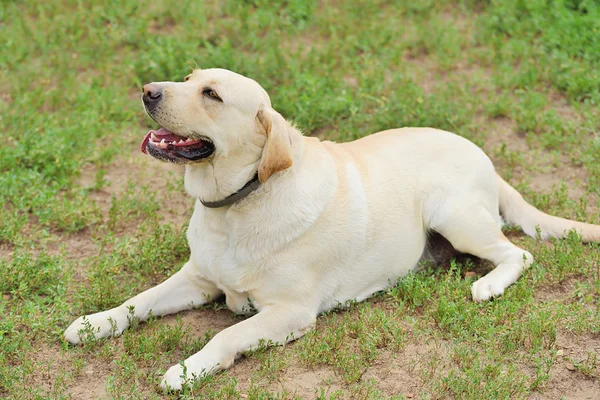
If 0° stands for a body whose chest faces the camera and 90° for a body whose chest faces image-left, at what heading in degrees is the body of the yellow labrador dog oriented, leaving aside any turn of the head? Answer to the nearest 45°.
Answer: approximately 45°
